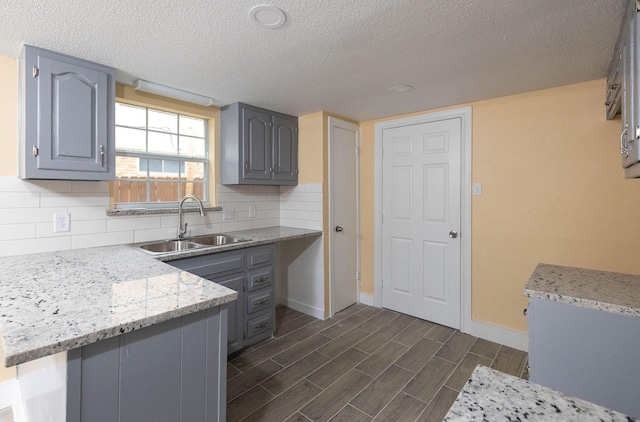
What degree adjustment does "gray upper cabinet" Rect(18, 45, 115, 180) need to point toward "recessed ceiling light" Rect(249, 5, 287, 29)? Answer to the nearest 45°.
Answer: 0° — it already faces it

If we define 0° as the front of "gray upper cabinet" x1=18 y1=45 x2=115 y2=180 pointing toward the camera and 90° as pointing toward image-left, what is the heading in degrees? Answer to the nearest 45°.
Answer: approximately 315°

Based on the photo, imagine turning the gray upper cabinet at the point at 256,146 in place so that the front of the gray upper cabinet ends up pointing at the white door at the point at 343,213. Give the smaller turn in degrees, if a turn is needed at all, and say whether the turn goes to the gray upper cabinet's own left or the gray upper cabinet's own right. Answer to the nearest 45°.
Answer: approximately 45° to the gray upper cabinet's own left
